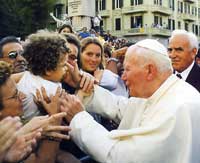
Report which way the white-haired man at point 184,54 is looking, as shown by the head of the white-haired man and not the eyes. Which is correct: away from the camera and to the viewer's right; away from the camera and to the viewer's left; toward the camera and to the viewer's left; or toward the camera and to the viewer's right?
toward the camera and to the viewer's left

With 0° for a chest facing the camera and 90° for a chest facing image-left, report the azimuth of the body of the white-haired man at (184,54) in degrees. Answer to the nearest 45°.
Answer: approximately 45°

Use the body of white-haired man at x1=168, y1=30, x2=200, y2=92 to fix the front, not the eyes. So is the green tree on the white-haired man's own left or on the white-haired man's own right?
on the white-haired man's own right

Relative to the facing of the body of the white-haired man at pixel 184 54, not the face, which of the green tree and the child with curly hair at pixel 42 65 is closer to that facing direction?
the child with curly hair

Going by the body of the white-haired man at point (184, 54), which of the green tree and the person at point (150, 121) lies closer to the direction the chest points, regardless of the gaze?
the person

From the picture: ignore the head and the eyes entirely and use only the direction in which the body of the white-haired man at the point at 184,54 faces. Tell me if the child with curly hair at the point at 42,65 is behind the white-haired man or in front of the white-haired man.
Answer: in front

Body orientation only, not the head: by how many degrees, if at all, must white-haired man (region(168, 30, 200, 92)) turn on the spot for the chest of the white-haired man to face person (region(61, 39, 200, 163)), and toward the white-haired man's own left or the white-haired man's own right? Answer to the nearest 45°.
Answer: approximately 45° to the white-haired man's own left
